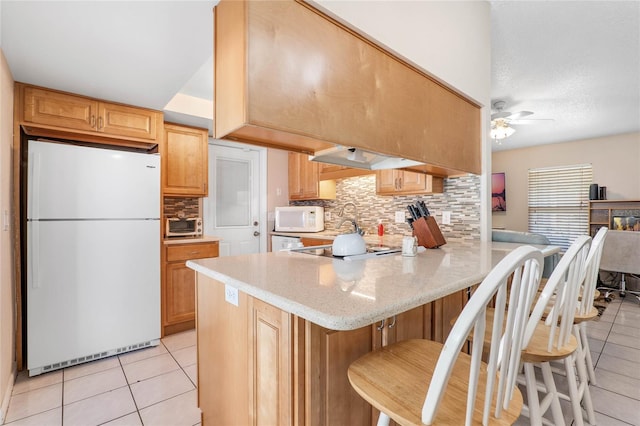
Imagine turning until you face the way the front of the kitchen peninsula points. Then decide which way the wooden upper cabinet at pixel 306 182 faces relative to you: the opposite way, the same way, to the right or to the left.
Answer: the same way

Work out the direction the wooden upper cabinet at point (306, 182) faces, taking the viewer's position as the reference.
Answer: facing the viewer and to the right of the viewer

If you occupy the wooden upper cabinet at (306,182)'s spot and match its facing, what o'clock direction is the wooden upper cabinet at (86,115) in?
the wooden upper cabinet at (86,115) is roughly at 3 o'clock from the wooden upper cabinet at (306,182).

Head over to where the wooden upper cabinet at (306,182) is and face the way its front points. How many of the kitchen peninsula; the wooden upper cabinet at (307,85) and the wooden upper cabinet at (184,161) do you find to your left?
0
